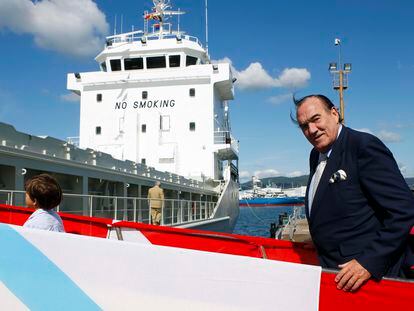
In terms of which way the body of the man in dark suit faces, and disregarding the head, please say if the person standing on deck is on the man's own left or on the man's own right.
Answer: on the man's own right

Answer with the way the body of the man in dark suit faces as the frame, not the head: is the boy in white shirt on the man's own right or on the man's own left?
on the man's own right

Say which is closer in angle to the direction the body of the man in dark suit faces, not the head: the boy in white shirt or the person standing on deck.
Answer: the boy in white shirt

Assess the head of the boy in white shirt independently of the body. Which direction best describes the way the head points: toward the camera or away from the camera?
away from the camera
